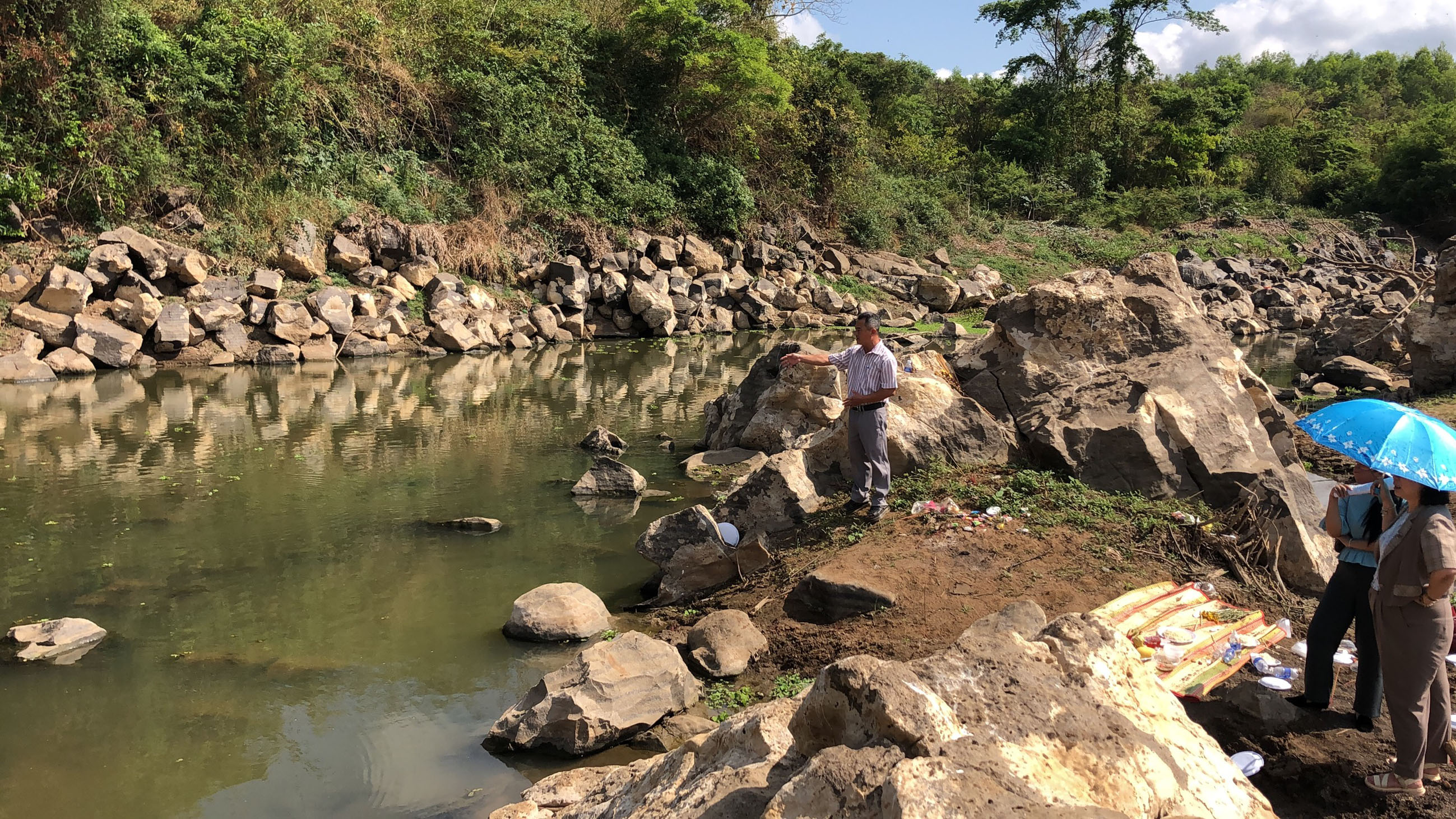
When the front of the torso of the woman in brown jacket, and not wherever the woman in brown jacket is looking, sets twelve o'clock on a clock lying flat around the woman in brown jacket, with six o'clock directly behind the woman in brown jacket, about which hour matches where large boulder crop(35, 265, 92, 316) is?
The large boulder is roughly at 12 o'clock from the woman in brown jacket.

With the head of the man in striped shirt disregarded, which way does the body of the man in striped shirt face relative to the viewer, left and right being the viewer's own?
facing the viewer and to the left of the viewer

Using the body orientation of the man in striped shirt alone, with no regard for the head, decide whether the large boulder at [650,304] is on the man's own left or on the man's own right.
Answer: on the man's own right

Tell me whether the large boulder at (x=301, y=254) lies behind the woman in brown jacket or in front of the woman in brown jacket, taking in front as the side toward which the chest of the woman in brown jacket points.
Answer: in front

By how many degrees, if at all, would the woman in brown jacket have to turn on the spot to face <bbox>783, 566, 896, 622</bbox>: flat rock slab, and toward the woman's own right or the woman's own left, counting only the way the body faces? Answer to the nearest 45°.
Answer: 0° — they already face it

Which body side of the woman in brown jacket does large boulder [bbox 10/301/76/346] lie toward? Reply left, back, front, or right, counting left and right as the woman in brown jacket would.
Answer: front

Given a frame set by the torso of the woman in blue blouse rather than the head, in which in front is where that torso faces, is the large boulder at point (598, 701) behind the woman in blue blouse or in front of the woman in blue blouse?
in front

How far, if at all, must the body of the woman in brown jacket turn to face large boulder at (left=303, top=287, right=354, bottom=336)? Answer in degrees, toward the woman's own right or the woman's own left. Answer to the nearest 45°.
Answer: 0° — they already face it
